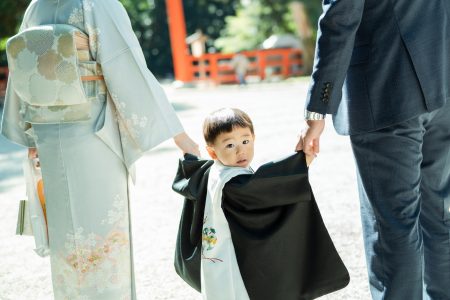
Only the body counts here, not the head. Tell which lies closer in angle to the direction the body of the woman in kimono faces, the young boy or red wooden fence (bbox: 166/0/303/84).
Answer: the red wooden fence

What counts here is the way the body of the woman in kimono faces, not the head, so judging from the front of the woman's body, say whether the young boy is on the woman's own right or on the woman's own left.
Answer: on the woman's own right

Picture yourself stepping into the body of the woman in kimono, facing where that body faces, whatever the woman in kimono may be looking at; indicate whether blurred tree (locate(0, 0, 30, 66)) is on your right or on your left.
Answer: on your left

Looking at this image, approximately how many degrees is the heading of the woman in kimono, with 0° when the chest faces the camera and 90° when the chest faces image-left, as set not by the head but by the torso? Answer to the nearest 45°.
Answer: approximately 225°

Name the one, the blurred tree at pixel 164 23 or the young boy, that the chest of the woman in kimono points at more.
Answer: the blurred tree
